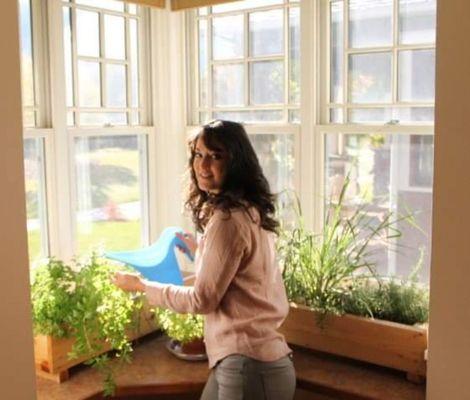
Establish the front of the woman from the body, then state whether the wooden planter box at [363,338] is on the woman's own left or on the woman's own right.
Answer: on the woman's own right

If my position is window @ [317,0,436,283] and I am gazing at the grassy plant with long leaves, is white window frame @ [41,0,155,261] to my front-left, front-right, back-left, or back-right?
front-right

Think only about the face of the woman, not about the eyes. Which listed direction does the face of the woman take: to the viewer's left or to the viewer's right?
to the viewer's left

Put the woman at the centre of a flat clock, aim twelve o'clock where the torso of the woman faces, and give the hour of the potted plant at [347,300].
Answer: The potted plant is roughly at 3 o'clock from the woman.

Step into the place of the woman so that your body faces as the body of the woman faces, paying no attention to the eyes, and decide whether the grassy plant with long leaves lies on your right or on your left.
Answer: on your right

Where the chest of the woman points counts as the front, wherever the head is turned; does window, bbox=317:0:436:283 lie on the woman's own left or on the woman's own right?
on the woman's own right

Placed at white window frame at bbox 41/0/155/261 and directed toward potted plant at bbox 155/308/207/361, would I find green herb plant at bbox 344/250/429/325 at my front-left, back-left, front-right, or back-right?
front-left

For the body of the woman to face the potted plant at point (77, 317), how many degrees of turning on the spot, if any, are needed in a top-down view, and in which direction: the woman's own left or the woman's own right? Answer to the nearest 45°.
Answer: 0° — they already face it

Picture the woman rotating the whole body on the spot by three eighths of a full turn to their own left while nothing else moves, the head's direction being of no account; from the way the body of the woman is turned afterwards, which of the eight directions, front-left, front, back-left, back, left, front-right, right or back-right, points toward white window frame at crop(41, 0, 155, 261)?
back-right

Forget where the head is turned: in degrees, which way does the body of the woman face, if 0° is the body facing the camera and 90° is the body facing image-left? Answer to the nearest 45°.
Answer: approximately 135°

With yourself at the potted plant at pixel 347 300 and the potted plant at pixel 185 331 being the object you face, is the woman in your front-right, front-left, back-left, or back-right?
front-left

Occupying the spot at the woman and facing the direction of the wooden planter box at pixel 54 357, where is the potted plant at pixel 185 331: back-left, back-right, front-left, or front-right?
front-right

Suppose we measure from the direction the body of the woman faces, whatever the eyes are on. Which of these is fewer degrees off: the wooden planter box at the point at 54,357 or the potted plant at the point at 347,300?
the wooden planter box
